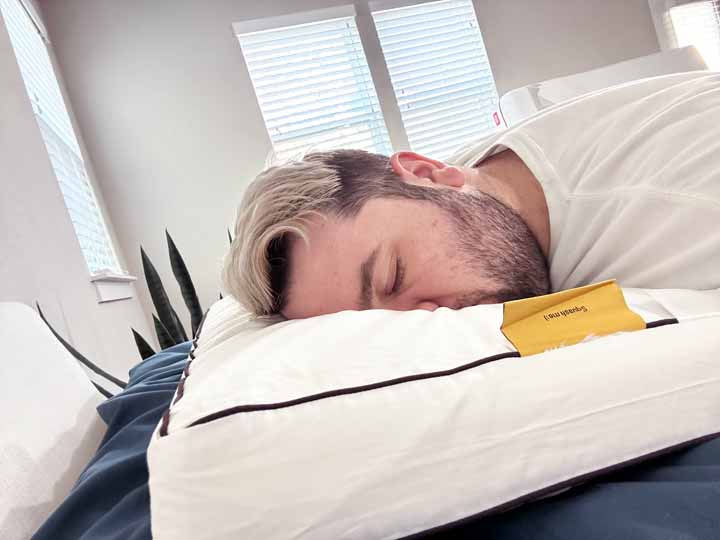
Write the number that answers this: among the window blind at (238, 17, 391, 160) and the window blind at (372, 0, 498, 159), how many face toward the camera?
2

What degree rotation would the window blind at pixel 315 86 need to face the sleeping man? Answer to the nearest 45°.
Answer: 0° — it already faces them

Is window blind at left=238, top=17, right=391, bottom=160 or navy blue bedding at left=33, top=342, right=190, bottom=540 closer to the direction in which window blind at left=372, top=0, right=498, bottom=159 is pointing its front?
the navy blue bedding

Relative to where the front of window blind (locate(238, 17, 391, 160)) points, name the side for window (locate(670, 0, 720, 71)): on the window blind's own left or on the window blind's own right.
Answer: on the window blind's own left

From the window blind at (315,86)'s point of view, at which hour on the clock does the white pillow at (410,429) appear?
The white pillow is roughly at 12 o'clock from the window blind.

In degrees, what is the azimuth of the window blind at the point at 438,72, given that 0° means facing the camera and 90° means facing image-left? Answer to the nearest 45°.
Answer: approximately 0°

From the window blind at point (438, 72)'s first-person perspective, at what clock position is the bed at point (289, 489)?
The bed is roughly at 12 o'clock from the window blind.

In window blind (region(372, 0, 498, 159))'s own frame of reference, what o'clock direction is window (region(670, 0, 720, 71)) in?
The window is roughly at 8 o'clock from the window blind.
